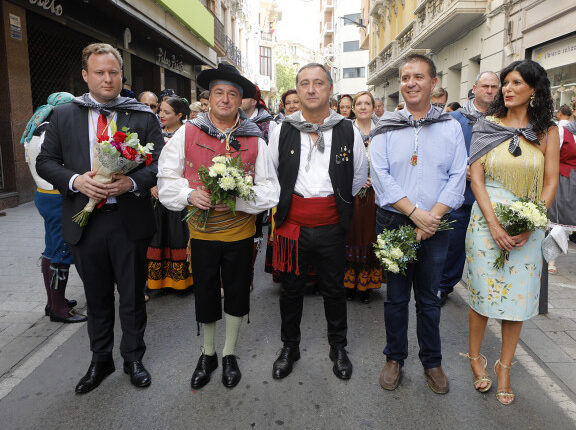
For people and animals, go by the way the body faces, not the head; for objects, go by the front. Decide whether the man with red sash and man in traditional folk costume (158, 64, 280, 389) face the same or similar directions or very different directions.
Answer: same or similar directions

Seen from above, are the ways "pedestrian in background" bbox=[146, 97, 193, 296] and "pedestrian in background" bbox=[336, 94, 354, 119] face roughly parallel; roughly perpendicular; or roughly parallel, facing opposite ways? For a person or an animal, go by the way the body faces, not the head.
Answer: roughly parallel

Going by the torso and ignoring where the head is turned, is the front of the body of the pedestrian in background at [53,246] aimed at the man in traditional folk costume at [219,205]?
no

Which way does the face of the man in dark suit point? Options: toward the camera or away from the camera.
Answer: toward the camera

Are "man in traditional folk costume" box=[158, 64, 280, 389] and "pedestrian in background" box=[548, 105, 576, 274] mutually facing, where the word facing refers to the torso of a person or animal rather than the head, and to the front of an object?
no

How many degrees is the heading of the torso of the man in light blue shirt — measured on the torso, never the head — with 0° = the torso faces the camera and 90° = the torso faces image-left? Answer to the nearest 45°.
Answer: approximately 0°

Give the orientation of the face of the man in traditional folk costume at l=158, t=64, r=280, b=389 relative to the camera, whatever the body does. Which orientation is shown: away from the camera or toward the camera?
toward the camera

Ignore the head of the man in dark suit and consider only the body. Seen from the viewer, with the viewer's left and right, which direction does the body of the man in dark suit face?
facing the viewer

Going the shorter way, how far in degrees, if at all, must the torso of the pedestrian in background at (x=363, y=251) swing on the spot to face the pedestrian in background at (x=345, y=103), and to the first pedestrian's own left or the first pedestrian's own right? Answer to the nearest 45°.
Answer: approximately 180°

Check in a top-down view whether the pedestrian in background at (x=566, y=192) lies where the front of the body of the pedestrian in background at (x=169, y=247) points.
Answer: no

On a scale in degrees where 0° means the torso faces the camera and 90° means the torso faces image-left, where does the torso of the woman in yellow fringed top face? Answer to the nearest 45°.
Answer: approximately 0°

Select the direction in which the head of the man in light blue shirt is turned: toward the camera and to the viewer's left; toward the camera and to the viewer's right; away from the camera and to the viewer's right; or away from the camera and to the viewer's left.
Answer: toward the camera and to the viewer's left

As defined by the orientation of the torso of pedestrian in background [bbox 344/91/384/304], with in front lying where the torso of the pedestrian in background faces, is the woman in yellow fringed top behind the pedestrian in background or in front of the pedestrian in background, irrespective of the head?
in front

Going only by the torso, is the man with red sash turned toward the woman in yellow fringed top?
no

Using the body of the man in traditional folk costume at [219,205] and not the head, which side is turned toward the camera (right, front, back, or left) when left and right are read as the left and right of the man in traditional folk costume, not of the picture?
front

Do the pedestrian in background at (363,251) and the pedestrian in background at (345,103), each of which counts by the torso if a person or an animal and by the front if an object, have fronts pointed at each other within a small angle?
no
